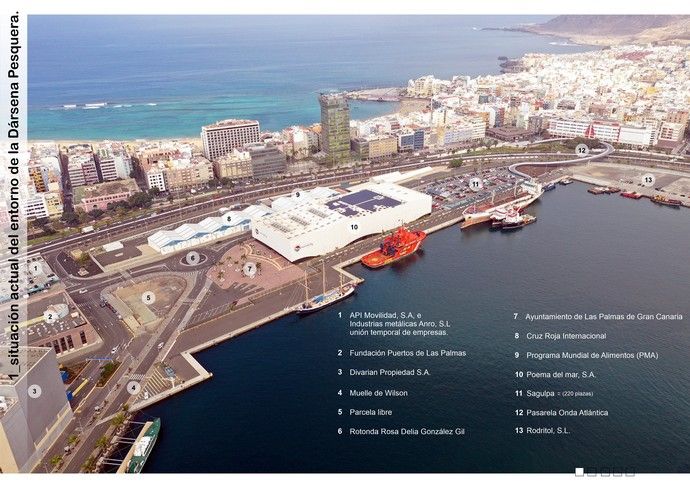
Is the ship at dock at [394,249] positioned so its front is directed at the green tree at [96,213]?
no

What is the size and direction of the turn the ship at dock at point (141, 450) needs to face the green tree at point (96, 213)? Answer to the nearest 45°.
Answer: approximately 45° to its left

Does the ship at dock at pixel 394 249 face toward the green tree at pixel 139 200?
no

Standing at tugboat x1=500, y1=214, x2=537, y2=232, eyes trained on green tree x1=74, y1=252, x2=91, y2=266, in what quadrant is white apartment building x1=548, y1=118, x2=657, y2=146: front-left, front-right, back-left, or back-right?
back-right

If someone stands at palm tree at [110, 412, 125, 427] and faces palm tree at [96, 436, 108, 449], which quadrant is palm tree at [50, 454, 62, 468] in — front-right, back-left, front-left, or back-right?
front-right

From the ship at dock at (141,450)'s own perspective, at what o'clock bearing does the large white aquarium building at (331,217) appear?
The large white aquarium building is roughly at 12 o'clock from the ship at dock.

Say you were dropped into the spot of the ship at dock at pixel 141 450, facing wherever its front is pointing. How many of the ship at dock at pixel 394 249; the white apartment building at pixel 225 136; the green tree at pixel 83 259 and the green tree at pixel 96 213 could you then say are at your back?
0

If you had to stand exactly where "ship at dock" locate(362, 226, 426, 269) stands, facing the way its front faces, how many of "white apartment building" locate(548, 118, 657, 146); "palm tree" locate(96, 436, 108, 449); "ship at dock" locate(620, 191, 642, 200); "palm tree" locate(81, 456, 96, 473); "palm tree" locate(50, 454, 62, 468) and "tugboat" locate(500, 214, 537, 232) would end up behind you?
3

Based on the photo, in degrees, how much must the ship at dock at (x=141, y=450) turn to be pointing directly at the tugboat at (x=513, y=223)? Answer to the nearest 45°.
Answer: approximately 45° to its right

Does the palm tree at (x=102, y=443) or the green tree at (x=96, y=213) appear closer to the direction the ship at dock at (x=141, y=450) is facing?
the green tree

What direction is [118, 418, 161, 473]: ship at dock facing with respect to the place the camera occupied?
facing away from the viewer and to the right of the viewer
